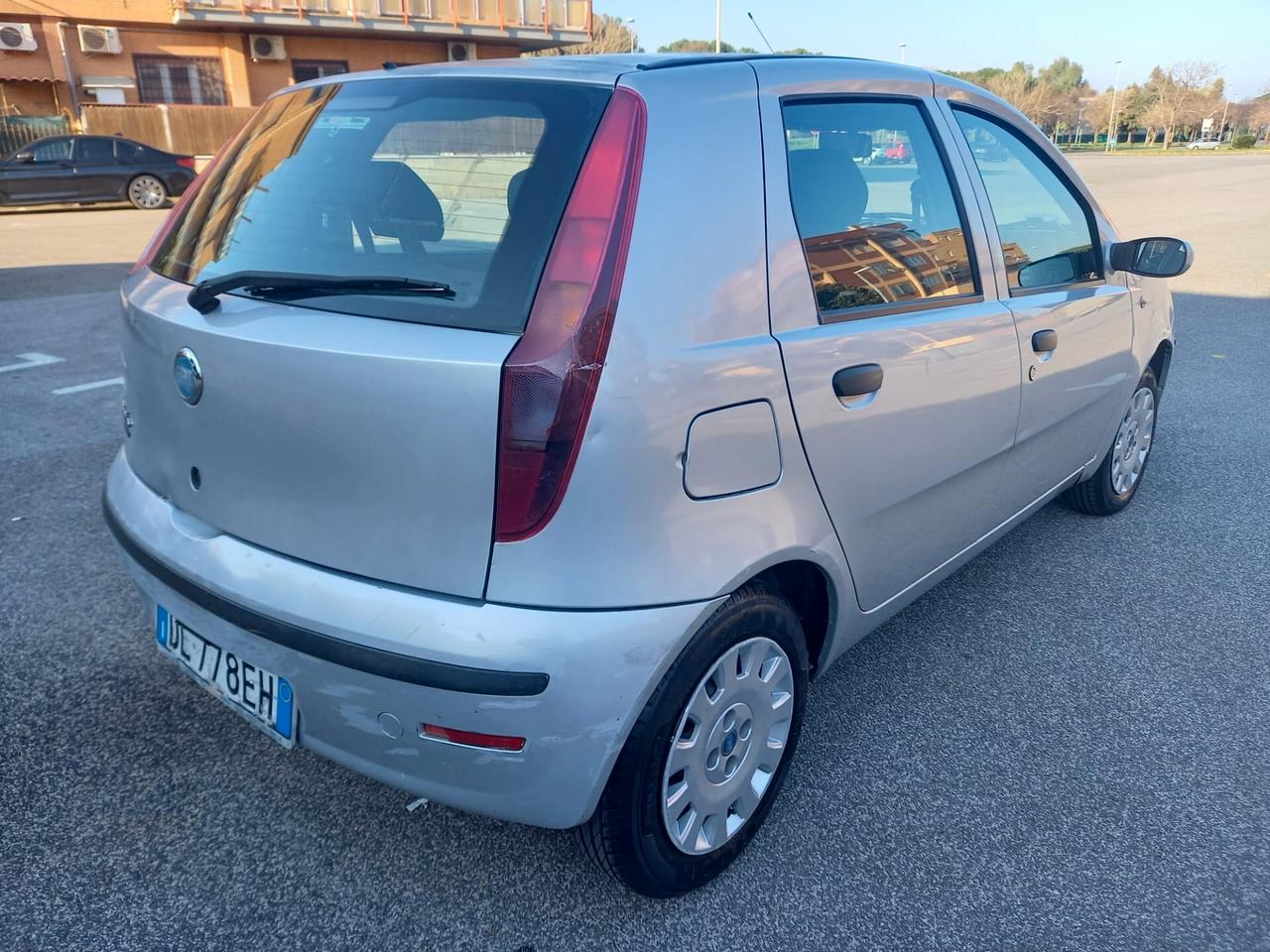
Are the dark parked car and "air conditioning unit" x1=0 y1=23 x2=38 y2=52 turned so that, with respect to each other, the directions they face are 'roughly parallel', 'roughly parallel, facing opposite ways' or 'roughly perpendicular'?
roughly perpendicular

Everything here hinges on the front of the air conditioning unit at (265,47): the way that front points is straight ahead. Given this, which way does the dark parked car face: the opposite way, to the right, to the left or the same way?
to the right

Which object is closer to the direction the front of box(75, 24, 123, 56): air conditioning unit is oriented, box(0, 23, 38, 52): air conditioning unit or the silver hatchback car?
the silver hatchback car

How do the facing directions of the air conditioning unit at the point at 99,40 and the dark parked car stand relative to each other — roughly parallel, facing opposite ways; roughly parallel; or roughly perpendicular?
roughly perpendicular

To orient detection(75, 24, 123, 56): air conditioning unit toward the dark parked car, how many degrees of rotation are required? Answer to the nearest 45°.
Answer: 0° — it already faces it

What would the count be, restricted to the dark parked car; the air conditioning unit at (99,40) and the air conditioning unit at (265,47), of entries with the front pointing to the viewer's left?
1

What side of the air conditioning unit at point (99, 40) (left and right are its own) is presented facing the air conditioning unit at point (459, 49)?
left

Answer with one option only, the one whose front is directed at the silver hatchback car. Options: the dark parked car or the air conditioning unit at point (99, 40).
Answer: the air conditioning unit

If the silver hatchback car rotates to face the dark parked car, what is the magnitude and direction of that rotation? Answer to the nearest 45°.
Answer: approximately 90° to its left

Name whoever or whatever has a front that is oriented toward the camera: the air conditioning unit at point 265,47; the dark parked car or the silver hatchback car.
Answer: the air conditioning unit

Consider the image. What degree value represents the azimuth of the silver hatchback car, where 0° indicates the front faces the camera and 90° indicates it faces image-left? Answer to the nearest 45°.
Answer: approximately 225°

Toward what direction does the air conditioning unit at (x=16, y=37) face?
toward the camera

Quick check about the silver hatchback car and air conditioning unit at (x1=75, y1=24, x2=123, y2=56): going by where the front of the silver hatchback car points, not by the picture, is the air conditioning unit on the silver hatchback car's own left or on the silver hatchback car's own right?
on the silver hatchback car's own left

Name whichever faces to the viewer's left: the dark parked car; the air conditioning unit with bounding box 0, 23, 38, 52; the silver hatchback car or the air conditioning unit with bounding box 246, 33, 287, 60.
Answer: the dark parked car

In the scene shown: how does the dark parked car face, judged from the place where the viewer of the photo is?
facing to the left of the viewer

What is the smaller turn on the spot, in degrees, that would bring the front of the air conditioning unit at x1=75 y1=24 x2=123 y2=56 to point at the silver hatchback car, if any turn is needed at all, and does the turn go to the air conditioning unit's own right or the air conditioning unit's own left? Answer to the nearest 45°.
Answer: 0° — it already faces it

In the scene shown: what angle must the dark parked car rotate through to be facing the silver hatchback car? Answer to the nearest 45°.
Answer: approximately 90° to its left

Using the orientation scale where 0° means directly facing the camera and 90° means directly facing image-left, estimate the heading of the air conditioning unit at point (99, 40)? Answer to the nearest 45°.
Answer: approximately 0°

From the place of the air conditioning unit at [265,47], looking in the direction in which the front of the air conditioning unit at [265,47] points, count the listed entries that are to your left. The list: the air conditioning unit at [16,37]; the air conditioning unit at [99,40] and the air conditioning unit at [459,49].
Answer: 1
